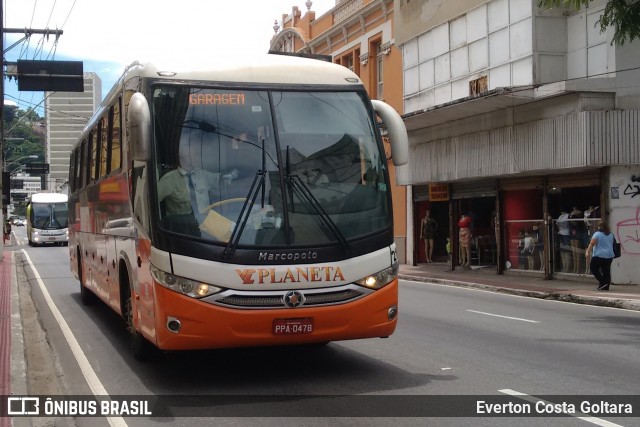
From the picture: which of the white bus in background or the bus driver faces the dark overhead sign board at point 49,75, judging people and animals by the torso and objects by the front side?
the white bus in background

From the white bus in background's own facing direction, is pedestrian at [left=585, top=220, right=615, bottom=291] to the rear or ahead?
ahead

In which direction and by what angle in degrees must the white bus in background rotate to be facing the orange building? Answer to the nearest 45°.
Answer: approximately 45° to its left

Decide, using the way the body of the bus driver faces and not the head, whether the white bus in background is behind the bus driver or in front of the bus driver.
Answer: behind

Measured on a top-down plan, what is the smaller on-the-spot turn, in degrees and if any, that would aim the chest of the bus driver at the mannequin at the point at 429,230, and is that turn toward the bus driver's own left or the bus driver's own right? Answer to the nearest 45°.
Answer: approximately 90° to the bus driver's own left

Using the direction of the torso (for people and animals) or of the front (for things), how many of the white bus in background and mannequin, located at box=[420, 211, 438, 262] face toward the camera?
2

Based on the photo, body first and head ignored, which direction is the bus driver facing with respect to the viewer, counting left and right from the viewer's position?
facing the viewer and to the right of the viewer

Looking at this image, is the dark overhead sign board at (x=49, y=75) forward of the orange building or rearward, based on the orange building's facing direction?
forward

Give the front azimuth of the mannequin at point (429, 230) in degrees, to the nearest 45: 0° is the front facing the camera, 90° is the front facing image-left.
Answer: approximately 0°
